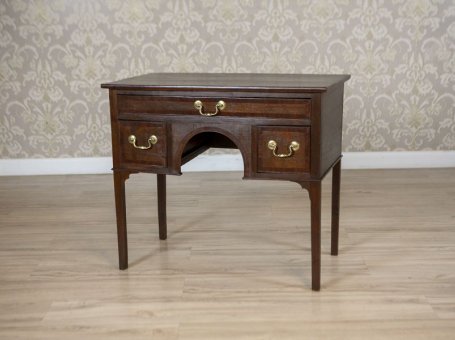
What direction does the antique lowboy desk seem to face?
toward the camera
